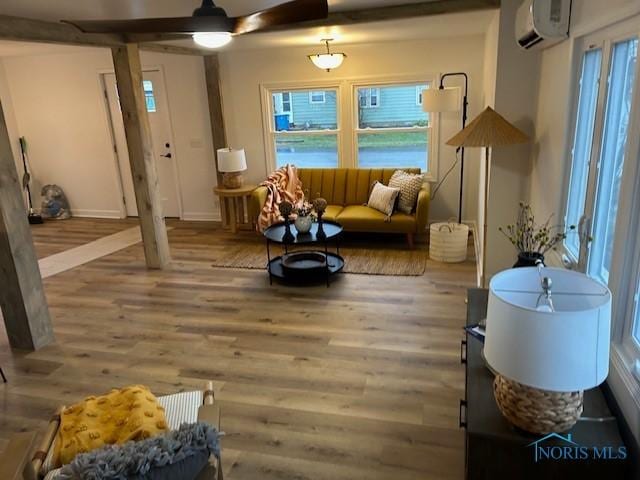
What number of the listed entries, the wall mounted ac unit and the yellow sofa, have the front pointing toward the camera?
1

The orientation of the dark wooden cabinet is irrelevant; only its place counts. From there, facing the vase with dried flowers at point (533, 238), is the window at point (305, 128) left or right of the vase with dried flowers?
left

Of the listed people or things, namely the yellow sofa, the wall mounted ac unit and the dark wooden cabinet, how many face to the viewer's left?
2

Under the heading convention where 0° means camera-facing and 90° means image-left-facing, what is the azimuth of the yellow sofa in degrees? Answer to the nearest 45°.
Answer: approximately 0°

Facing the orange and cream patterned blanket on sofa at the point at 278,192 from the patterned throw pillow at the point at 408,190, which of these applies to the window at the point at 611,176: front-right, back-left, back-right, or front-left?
back-left

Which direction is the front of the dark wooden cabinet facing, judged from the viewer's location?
facing to the left of the viewer

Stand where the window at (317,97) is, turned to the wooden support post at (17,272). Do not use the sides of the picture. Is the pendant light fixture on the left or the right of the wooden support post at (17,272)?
left

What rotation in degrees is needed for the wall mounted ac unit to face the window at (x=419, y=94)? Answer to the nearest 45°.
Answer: approximately 45° to its right

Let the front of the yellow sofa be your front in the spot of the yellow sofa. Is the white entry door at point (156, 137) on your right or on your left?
on your right

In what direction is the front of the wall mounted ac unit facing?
to the viewer's left
